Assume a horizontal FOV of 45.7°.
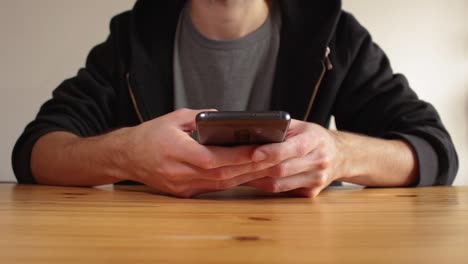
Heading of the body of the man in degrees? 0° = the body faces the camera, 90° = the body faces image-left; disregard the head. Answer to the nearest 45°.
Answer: approximately 0°

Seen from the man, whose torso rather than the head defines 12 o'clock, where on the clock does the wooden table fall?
The wooden table is roughly at 12 o'clock from the man.
